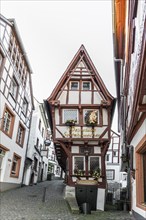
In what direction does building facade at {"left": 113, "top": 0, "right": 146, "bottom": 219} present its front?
to the viewer's left

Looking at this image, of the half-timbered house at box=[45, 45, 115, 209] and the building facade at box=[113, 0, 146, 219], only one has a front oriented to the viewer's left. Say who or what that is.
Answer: the building facade

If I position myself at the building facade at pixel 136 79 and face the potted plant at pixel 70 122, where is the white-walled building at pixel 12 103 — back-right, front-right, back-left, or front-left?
front-left

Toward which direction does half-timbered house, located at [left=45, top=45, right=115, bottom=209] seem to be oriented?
toward the camera

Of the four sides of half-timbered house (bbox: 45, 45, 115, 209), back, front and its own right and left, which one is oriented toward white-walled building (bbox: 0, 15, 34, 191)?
right

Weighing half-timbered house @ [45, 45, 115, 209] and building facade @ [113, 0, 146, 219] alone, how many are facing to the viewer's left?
1

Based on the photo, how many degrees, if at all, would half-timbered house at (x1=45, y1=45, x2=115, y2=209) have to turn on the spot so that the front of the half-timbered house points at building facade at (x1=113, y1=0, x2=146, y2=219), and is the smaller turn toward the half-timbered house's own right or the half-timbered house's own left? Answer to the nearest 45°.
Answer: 0° — it already faces it

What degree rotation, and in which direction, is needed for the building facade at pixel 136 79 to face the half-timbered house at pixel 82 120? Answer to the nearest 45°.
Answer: approximately 45° to its right

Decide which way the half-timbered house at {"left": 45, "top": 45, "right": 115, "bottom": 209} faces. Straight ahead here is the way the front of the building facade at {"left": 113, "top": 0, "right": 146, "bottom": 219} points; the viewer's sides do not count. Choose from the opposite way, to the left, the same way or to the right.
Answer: to the left
